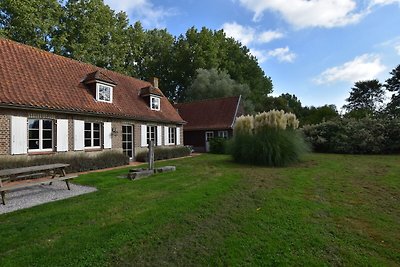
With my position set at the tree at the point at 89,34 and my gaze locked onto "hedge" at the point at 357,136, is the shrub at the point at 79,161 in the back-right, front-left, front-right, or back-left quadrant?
front-right

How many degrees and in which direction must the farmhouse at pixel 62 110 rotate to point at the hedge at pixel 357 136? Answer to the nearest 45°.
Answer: approximately 45° to its left

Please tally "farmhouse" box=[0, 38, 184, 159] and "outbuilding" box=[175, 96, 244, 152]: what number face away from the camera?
0

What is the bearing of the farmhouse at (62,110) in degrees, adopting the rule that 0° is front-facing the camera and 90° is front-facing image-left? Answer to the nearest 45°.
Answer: approximately 315°

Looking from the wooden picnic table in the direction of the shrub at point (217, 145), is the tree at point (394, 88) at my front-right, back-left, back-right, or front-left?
front-right

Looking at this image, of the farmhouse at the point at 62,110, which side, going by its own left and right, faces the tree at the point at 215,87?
left

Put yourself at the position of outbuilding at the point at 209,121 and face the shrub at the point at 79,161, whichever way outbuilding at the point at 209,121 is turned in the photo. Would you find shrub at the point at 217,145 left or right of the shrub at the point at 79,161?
left

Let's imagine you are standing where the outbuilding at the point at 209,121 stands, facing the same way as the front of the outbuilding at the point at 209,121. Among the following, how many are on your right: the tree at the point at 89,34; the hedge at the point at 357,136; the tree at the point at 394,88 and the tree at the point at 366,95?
1

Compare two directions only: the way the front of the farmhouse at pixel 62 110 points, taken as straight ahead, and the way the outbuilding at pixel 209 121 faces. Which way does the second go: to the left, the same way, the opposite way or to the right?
to the right

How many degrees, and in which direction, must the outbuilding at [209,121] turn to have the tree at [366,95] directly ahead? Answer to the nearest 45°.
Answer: approximately 135° to its left

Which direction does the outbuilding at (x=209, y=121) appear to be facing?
toward the camera

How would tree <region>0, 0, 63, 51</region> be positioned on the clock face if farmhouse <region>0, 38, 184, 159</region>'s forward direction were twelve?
The tree is roughly at 7 o'clock from the farmhouse.

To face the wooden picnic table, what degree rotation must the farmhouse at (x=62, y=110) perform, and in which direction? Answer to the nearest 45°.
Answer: approximately 45° to its right
